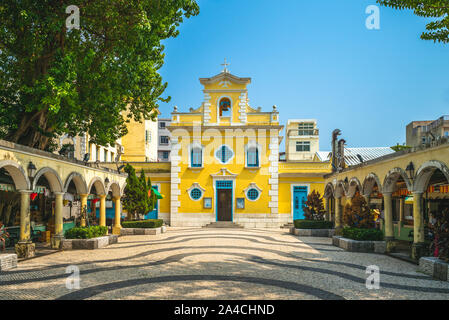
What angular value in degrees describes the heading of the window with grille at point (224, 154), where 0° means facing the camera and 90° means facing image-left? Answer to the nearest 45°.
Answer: approximately 0°

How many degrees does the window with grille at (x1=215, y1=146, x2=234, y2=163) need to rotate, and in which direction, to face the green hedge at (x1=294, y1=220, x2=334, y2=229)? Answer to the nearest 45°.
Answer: approximately 45° to its left

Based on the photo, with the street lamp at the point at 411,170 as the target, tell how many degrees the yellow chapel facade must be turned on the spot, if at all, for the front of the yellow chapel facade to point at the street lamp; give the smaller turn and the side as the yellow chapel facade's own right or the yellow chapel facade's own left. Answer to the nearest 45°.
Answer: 0° — it already faces it
